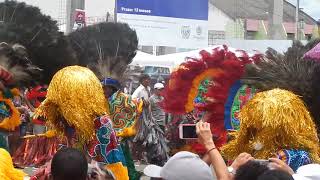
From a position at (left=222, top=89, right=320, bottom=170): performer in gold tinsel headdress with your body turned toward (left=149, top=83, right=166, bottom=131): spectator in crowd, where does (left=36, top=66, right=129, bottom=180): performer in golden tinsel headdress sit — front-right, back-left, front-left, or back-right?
front-left

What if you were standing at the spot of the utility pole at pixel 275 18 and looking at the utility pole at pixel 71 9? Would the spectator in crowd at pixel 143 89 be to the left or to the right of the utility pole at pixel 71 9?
left

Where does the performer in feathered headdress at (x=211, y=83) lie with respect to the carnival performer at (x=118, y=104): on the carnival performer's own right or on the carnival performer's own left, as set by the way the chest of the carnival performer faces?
on the carnival performer's own left

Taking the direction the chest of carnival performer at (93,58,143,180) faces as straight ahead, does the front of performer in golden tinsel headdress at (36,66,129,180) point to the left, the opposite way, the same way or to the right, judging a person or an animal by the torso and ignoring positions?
the same way

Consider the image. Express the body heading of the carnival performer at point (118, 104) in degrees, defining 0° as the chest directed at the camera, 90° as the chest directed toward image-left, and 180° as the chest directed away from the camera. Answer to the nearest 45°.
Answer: approximately 90°
